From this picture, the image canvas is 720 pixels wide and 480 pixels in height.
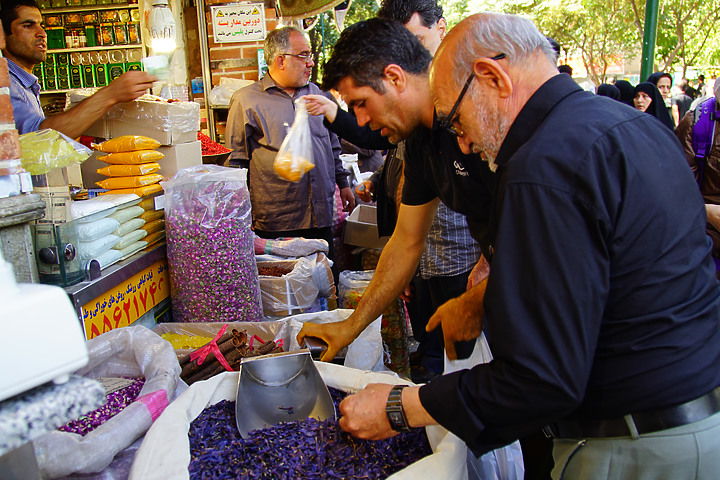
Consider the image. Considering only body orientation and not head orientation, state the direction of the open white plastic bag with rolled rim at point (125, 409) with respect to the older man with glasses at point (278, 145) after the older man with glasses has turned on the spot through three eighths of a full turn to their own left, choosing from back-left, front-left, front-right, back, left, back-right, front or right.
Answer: back

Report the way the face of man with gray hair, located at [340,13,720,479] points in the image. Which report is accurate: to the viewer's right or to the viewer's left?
to the viewer's left

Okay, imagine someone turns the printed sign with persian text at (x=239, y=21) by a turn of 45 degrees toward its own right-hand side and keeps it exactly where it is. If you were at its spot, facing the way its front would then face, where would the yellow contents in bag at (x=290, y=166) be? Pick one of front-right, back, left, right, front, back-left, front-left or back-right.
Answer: front-left

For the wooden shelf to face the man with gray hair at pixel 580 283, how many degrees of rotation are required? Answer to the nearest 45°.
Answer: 0° — it already faces them

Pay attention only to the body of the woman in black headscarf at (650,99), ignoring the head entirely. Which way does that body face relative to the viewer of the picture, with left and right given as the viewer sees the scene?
facing the viewer and to the left of the viewer

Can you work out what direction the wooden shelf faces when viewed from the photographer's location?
facing the viewer

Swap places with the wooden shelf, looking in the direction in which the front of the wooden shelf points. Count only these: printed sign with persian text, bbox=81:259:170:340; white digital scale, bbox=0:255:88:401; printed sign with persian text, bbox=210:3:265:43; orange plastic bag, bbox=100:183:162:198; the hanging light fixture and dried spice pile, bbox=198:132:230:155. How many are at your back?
0

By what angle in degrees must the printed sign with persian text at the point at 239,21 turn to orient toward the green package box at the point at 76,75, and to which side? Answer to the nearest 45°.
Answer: approximately 135° to its right

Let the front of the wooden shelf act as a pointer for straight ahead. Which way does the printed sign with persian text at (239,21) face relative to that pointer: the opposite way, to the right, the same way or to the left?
the same way

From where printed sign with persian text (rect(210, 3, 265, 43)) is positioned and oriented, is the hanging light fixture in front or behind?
in front

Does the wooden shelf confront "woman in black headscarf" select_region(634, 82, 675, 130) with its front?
no

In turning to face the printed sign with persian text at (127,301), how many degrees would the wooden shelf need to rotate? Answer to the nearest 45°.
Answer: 0° — it already faces it

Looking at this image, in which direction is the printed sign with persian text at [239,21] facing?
toward the camera

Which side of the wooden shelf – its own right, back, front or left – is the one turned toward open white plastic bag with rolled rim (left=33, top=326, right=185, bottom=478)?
front

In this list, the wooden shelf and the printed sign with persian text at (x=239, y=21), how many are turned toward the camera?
2

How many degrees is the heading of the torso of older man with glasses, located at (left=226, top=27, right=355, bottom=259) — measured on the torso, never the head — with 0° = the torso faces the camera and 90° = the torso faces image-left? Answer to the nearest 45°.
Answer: approximately 315°
